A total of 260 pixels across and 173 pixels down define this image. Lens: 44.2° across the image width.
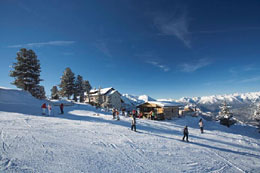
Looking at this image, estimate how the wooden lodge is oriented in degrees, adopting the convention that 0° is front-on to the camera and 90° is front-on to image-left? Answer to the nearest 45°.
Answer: approximately 45°

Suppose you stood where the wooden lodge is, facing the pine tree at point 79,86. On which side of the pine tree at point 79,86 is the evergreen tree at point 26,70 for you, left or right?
left

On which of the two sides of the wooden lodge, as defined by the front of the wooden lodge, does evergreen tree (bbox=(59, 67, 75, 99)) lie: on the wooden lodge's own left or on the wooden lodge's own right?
on the wooden lodge's own right

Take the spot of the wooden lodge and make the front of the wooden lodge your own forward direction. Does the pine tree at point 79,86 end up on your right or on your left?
on your right

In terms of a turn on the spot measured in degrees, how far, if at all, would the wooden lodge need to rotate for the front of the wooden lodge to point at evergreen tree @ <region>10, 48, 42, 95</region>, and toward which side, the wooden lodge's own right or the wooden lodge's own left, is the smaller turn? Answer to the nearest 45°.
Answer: approximately 45° to the wooden lodge's own right

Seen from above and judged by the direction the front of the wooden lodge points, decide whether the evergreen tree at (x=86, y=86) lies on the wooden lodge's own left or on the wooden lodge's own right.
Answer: on the wooden lodge's own right
